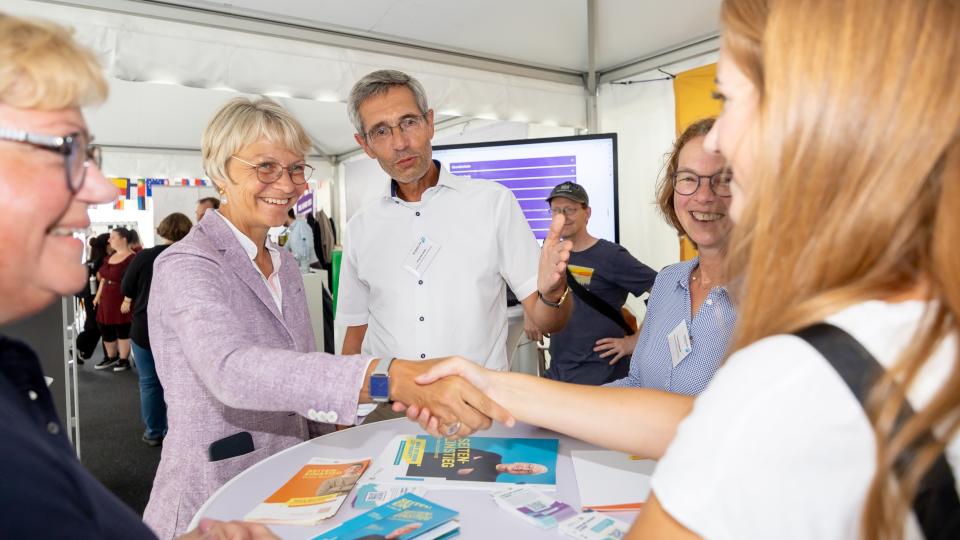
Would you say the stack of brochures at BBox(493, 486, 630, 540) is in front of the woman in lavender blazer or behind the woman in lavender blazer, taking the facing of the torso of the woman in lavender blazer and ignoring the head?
in front

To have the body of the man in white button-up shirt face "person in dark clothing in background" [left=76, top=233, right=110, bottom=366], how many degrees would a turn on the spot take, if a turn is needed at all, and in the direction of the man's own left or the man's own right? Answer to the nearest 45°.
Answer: approximately 135° to the man's own right

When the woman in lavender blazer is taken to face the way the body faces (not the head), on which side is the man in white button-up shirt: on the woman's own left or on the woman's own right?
on the woman's own left

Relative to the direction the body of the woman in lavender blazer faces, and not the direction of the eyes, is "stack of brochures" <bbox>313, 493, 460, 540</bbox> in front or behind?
in front

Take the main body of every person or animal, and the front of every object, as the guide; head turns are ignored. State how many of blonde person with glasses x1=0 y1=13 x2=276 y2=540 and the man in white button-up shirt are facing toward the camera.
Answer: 1

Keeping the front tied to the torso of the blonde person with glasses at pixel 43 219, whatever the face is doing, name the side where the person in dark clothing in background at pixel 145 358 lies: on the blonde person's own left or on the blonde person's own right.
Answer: on the blonde person's own left

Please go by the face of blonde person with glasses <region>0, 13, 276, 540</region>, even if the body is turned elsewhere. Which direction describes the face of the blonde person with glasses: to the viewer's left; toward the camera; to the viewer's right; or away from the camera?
to the viewer's right

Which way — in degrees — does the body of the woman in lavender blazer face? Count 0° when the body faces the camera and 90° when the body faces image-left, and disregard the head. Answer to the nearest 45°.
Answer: approximately 315°

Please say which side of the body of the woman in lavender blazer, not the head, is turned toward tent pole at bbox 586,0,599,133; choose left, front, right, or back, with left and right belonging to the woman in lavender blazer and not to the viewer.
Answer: left

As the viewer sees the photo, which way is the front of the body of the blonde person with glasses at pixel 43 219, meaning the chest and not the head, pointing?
to the viewer's right

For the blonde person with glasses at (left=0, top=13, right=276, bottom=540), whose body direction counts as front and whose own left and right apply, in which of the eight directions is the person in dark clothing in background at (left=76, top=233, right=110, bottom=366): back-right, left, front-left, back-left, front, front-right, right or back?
left

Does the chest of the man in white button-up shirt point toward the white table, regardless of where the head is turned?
yes

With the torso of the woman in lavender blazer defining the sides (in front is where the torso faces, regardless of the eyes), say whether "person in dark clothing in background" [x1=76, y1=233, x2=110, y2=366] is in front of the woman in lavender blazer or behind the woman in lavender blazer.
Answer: behind
